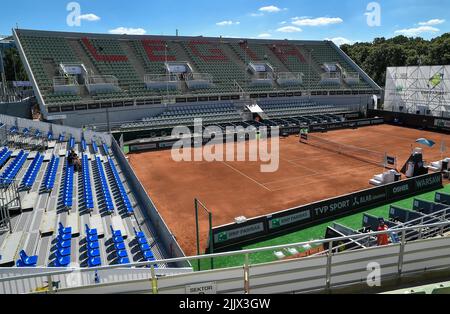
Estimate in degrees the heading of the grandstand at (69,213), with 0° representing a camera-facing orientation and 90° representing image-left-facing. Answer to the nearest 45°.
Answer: approximately 270°

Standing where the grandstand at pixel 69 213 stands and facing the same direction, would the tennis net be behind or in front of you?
in front
